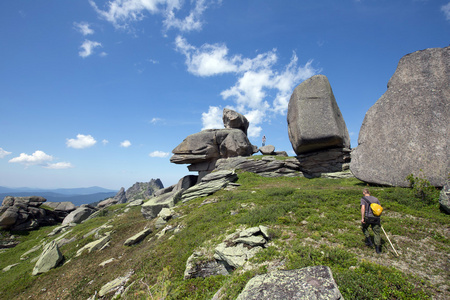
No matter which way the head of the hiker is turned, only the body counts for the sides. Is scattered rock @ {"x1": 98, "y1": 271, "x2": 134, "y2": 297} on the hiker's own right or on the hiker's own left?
on the hiker's own left

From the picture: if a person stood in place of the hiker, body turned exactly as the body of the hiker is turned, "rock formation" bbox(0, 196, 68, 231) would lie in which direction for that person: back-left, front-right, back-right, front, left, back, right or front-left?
front-left

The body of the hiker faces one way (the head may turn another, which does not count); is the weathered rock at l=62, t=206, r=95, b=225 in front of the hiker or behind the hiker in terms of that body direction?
in front

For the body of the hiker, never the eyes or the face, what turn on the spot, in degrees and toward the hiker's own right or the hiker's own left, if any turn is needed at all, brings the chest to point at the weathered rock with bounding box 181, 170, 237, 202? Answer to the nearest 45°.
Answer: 0° — they already face it

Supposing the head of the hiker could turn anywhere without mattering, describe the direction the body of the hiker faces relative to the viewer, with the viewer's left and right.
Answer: facing away from the viewer and to the left of the viewer

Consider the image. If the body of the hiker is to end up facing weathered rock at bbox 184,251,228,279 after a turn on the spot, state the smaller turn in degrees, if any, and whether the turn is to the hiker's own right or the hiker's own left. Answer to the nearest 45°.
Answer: approximately 90° to the hiker's own left

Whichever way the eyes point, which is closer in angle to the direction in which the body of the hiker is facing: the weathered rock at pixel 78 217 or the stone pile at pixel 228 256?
the weathered rock

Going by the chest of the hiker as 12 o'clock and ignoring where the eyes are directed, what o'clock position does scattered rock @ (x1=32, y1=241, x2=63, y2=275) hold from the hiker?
The scattered rock is roughly at 10 o'clock from the hiker.

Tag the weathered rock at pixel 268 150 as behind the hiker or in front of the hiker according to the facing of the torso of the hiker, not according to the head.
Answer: in front
